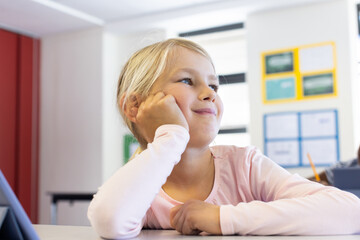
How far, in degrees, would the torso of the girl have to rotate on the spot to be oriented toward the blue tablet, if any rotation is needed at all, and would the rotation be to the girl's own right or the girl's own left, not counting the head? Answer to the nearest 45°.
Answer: approximately 45° to the girl's own right

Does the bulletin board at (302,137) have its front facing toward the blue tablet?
yes

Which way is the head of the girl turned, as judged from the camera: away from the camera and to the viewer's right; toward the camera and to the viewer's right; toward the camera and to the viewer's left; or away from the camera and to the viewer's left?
toward the camera and to the viewer's right

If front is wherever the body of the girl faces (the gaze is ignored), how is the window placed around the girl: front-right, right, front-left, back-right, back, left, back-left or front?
back

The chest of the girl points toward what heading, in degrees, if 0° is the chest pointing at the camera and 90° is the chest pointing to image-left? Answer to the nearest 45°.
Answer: approximately 0°

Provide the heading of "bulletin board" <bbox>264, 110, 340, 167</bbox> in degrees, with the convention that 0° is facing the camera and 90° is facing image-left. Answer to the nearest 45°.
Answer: approximately 0°
